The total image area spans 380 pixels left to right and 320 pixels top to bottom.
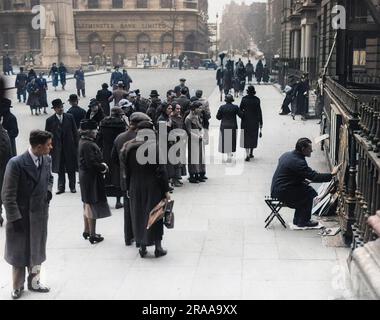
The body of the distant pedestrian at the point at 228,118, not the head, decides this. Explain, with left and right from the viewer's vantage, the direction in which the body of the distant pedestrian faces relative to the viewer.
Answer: facing away from the viewer

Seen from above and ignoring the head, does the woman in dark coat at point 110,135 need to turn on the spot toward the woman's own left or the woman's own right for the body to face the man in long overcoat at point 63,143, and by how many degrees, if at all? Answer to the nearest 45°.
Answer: approximately 90° to the woman's own left

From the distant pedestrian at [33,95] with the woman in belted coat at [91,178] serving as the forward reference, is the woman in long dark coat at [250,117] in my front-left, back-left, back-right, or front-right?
front-left

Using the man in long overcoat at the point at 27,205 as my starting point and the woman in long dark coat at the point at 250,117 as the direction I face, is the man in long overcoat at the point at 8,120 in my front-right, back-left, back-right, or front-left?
front-left

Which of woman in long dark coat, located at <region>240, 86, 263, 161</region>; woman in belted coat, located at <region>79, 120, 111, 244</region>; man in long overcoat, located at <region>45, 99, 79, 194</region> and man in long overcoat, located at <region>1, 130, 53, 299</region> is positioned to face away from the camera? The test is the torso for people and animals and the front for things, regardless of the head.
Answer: woman in long dark coat, located at <region>240, 86, 263, 161</region>

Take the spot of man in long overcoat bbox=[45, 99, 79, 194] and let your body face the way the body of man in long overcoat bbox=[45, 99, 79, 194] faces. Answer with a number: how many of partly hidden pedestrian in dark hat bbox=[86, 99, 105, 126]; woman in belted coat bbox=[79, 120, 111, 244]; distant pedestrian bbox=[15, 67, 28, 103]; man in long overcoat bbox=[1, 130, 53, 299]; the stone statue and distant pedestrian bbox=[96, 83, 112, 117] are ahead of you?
2

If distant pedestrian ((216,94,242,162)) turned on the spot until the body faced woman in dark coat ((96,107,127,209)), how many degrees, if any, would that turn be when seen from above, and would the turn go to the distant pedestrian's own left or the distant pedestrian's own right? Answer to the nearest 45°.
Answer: approximately 135° to the distant pedestrian's own left

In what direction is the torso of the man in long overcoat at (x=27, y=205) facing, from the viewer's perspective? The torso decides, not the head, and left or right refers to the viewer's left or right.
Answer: facing the viewer and to the right of the viewer

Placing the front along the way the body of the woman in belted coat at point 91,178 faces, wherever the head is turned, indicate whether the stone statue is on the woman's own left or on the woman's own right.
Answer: on the woman's own left

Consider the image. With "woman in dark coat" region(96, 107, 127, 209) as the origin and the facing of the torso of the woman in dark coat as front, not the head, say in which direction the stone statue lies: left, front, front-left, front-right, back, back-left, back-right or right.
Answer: front-left

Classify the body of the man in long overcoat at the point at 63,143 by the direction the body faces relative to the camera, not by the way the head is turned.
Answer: toward the camera

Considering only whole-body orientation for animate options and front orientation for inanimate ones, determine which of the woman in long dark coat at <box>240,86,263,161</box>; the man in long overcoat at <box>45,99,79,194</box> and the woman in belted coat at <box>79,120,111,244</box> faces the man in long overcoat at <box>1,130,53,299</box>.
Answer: the man in long overcoat at <box>45,99,79,194</box>

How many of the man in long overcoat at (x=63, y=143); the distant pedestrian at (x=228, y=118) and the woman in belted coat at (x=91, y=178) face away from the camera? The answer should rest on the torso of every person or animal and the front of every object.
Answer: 1

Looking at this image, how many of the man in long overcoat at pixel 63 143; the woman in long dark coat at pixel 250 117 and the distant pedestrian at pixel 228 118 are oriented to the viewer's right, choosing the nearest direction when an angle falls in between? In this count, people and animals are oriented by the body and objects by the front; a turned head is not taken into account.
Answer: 0

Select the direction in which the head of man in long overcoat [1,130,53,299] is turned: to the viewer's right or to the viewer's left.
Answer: to the viewer's right

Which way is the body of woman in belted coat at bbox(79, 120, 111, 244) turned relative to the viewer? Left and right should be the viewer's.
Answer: facing to the right of the viewer

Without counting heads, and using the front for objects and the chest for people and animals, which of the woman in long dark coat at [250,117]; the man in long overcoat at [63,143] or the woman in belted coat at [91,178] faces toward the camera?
the man in long overcoat
